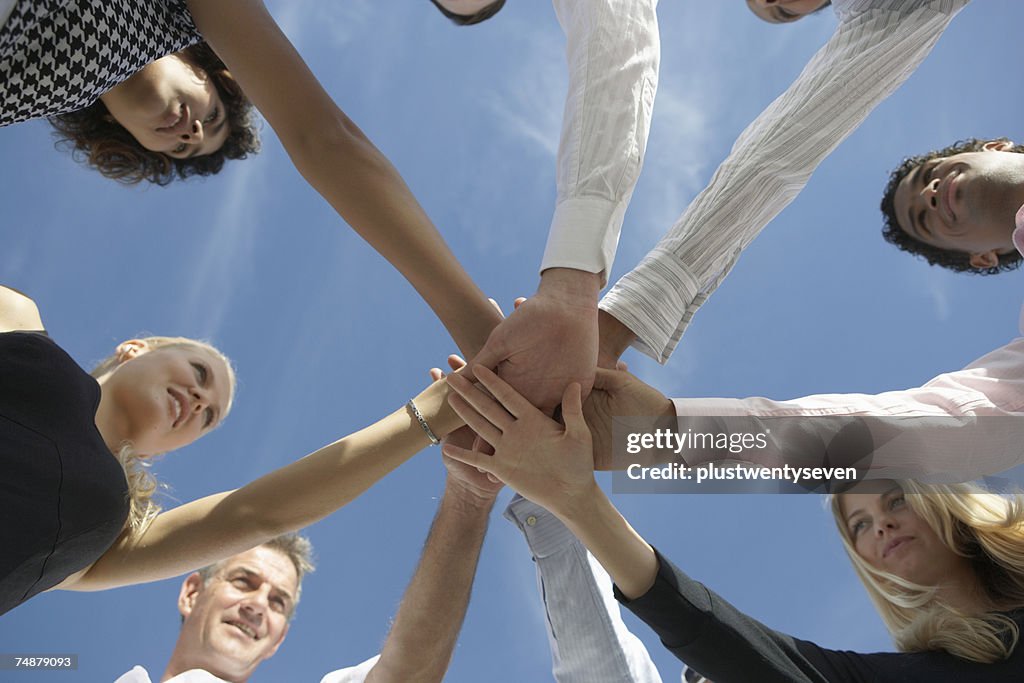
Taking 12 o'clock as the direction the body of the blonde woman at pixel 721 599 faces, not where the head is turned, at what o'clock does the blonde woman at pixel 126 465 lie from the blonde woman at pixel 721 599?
the blonde woman at pixel 126 465 is roughly at 1 o'clock from the blonde woman at pixel 721 599.

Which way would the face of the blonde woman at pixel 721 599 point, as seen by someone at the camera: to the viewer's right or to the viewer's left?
to the viewer's left

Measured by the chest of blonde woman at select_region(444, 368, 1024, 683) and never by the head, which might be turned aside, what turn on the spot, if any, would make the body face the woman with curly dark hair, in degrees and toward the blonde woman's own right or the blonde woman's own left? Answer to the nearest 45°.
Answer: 0° — they already face them

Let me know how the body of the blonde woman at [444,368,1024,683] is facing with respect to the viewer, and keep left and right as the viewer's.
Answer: facing the viewer and to the left of the viewer
